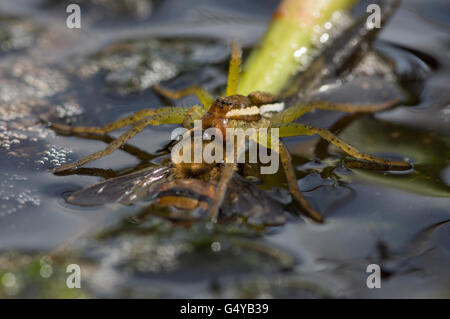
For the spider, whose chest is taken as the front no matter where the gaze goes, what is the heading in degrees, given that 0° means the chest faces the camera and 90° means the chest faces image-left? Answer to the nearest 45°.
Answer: approximately 45°
